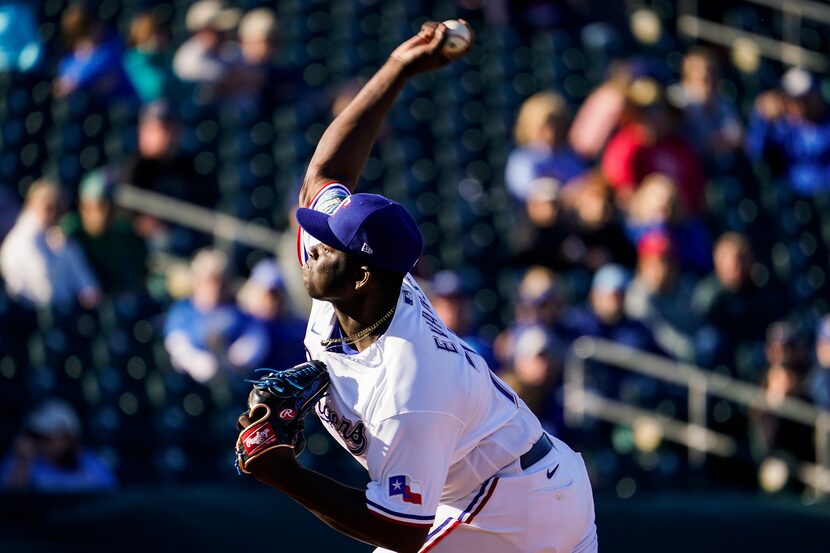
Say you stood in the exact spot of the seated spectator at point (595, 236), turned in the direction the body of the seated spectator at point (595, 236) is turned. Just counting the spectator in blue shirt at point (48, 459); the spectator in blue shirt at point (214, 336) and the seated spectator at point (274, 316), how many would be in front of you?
3

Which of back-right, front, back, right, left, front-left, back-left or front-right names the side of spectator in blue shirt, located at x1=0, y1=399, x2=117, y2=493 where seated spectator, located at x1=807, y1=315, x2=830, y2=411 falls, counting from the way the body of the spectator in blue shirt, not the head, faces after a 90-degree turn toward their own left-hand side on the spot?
front

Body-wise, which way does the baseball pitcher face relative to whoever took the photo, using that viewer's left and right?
facing to the left of the viewer

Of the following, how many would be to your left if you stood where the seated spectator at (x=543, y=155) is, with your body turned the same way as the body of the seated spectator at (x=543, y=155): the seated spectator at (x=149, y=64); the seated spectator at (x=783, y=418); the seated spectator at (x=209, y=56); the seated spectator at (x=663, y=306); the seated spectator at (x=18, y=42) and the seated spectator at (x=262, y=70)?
2

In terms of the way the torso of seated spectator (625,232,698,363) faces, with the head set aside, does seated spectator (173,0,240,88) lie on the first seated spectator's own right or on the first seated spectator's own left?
on the first seated spectator's own right

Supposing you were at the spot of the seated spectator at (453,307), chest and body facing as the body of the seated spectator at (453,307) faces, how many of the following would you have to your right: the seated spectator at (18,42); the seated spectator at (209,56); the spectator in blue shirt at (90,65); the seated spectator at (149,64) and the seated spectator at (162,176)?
5

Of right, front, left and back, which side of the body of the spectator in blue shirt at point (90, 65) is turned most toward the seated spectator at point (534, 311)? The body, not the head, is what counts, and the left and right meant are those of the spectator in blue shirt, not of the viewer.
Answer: left
